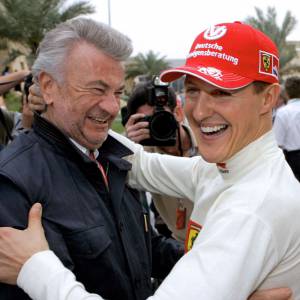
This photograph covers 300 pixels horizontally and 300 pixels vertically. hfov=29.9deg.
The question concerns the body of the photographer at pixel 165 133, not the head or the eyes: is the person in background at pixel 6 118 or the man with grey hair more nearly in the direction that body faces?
the man with grey hair

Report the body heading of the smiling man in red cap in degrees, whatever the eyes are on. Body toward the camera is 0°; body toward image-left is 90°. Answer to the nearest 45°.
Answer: approximately 45°

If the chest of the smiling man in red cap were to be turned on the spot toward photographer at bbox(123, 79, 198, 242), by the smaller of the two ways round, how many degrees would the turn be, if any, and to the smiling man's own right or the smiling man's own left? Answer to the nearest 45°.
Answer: approximately 135° to the smiling man's own right

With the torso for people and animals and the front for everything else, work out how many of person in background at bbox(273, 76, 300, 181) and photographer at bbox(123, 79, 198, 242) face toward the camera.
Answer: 1

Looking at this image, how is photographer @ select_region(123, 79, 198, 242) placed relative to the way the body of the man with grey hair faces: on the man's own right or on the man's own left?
on the man's own left

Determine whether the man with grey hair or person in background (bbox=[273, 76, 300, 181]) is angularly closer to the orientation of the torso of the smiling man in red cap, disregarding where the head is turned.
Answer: the man with grey hair

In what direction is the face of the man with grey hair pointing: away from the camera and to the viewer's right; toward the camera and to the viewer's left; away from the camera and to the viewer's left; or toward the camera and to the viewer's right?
toward the camera and to the viewer's right

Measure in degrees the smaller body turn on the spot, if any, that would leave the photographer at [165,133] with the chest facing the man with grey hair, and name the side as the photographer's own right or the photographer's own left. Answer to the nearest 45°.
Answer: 0° — they already face them
